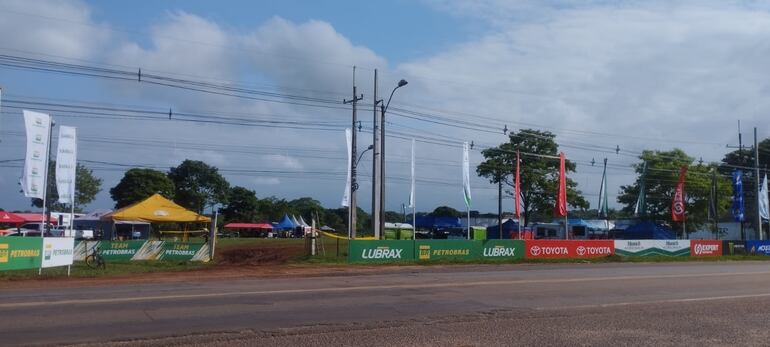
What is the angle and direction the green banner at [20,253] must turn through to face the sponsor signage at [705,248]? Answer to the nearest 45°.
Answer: approximately 90° to its left

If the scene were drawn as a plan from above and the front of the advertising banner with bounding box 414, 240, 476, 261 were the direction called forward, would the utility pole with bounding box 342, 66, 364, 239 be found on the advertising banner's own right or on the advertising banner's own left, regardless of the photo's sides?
on the advertising banner's own right

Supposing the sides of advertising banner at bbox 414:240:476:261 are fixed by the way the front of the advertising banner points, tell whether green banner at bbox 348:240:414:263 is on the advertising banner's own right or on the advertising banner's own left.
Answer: on the advertising banner's own right

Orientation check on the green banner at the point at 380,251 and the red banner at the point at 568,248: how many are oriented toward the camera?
2

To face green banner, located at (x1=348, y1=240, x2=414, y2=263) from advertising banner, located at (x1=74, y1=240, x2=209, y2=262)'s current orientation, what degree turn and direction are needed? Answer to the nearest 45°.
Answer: approximately 90° to its left

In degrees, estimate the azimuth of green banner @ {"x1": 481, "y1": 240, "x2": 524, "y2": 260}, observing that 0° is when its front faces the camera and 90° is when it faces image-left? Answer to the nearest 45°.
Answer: approximately 0°

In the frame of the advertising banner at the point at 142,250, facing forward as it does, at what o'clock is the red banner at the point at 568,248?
The red banner is roughly at 9 o'clock from the advertising banner.
